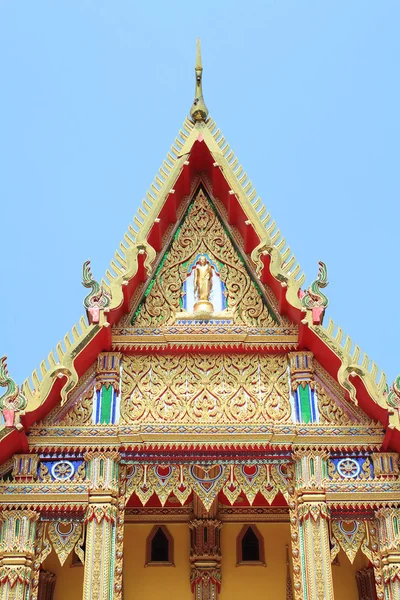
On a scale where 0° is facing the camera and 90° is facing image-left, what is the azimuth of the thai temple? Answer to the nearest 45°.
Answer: approximately 0°
